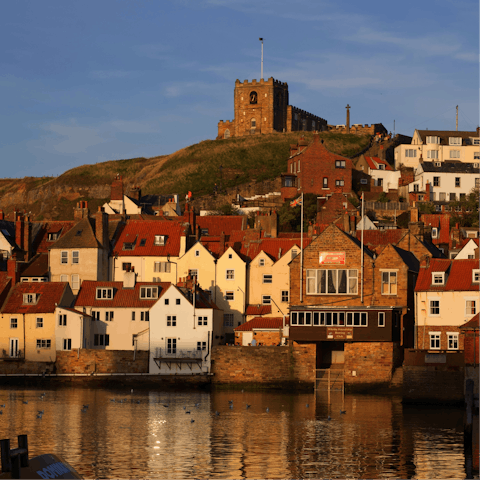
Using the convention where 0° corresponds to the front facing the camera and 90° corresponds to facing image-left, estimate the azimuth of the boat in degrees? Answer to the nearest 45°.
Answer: approximately 270°
